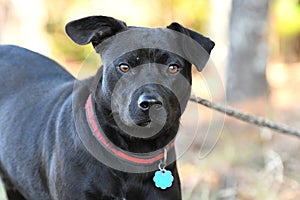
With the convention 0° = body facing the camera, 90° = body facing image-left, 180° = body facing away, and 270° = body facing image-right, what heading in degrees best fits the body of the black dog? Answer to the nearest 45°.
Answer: approximately 315°
